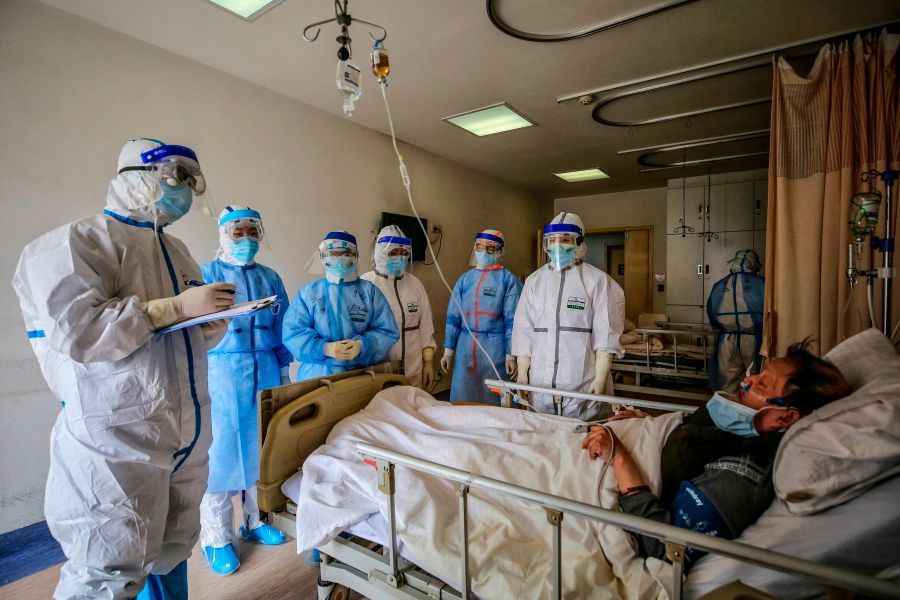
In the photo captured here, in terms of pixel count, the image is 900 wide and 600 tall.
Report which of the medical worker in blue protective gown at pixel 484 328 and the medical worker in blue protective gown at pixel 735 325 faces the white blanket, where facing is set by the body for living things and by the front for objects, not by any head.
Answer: the medical worker in blue protective gown at pixel 484 328

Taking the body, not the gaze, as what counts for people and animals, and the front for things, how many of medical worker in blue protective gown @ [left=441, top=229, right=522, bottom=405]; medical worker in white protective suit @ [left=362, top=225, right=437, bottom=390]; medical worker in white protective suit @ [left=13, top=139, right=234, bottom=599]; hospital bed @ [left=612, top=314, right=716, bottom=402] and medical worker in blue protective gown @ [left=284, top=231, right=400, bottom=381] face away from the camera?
0

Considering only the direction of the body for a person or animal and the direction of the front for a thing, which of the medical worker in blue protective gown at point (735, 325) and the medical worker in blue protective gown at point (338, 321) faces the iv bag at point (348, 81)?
the medical worker in blue protective gown at point (338, 321)

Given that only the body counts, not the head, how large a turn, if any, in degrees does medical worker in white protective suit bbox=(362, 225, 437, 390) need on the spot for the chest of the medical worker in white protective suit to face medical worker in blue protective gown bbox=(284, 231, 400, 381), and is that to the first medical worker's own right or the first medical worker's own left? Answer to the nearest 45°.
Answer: approximately 45° to the first medical worker's own right

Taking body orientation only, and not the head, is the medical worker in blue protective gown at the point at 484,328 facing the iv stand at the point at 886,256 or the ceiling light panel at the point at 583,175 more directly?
the iv stand

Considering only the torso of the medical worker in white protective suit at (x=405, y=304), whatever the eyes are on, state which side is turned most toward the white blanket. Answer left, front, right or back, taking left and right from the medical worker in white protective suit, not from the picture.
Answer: front

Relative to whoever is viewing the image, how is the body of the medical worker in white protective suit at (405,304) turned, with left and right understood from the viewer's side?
facing the viewer

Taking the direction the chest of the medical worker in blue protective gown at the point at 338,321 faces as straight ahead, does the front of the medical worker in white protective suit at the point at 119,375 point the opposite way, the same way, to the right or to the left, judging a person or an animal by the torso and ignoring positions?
to the left

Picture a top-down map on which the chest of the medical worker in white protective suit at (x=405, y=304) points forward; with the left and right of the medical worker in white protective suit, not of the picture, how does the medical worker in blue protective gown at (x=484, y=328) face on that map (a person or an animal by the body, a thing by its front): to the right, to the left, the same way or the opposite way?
the same way

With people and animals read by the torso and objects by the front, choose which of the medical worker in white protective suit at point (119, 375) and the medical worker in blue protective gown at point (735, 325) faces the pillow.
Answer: the medical worker in white protective suit

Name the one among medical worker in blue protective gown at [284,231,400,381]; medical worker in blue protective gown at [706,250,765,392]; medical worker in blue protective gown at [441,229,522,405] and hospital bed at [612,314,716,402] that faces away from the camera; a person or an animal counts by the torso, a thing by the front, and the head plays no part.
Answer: medical worker in blue protective gown at [706,250,765,392]

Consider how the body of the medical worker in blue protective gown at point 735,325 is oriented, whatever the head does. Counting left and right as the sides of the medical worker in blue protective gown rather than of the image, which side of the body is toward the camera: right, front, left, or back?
back

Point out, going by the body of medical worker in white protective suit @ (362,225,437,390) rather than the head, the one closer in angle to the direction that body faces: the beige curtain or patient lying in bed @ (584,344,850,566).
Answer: the patient lying in bed

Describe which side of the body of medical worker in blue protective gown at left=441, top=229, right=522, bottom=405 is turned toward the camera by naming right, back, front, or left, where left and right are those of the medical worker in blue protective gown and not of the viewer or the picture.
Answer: front

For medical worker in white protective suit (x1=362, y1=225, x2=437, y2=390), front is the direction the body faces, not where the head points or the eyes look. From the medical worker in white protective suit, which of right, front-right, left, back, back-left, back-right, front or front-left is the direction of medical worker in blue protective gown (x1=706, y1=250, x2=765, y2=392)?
left

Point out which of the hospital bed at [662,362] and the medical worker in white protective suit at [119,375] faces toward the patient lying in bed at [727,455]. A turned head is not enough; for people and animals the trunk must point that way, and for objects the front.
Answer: the medical worker in white protective suit

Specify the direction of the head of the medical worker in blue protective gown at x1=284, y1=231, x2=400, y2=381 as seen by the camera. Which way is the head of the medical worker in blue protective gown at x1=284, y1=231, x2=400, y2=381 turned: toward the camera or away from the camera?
toward the camera

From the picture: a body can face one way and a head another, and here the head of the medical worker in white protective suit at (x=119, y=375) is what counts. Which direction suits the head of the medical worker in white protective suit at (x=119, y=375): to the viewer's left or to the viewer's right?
to the viewer's right

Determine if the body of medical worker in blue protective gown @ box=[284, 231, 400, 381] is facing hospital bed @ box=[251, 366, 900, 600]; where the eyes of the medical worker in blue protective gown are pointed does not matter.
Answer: yes

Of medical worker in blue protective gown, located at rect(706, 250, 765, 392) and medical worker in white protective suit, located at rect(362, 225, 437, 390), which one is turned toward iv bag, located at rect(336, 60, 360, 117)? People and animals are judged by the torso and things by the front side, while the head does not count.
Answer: the medical worker in white protective suit
